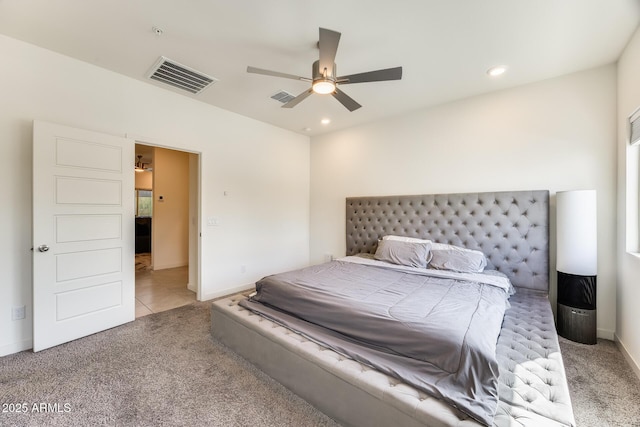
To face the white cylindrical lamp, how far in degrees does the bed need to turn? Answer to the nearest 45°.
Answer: approximately 180°

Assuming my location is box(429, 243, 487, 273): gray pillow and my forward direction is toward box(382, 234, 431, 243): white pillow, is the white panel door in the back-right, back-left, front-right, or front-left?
front-left

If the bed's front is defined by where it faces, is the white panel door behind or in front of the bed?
in front

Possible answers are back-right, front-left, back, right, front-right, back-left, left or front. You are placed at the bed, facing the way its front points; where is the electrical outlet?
front-right

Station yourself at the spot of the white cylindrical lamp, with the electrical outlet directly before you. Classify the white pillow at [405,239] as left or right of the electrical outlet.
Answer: right

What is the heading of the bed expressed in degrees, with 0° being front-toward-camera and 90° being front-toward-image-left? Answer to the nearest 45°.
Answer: approximately 45°
